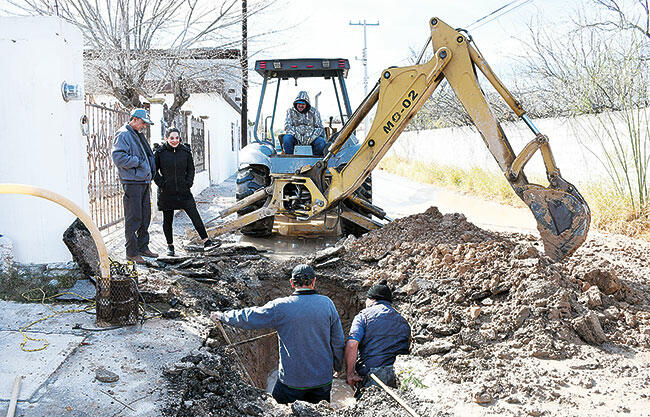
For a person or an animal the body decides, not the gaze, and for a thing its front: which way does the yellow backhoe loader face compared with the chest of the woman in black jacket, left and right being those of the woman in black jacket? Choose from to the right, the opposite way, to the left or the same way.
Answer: the opposite way

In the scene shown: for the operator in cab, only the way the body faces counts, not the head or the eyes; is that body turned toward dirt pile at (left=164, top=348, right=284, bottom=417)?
yes

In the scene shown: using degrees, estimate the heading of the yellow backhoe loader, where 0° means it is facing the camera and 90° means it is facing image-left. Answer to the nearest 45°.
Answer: approximately 180°

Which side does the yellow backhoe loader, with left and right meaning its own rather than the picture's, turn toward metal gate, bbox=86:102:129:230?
left

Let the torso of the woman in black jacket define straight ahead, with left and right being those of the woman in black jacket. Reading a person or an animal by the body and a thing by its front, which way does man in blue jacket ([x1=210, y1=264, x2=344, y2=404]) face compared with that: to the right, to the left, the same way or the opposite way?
the opposite way

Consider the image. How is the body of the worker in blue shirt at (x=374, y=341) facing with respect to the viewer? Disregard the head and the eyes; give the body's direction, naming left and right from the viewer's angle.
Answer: facing away from the viewer

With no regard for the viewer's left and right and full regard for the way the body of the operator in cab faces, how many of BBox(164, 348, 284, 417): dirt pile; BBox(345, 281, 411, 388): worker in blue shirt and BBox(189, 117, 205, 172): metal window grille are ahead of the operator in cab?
2

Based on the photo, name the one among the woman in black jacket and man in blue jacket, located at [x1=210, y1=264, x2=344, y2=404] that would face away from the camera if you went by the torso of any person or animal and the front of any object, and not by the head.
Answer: the man in blue jacket
